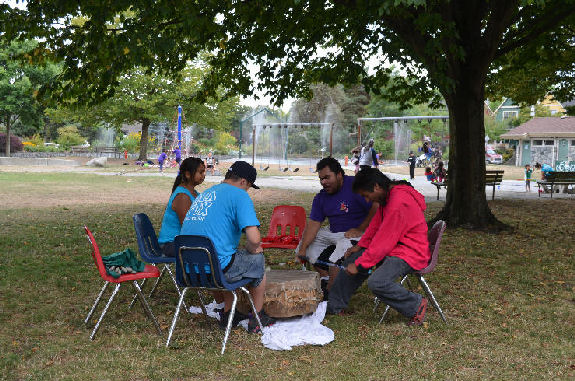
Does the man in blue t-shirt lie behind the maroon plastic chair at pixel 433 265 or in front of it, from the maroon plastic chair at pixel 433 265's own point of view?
in front

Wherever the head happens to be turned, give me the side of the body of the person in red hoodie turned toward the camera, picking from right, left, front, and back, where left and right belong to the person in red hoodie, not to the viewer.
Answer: left

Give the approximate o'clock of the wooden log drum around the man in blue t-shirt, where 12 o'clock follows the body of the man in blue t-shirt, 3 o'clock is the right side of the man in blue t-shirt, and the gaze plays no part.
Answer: The wooden log drum is roughly at 12 o'clock from the man in blue t-shirt.

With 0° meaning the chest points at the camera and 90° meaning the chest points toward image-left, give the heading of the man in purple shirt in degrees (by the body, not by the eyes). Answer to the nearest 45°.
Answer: approximately 45°

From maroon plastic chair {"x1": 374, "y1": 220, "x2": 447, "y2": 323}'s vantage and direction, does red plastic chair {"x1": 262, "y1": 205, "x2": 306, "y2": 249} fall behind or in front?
in front

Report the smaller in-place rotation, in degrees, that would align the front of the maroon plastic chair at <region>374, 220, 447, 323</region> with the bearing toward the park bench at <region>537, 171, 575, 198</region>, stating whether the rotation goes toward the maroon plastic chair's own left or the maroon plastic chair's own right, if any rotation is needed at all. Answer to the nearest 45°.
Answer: approximately 90° to the maroon plastic chair's own right

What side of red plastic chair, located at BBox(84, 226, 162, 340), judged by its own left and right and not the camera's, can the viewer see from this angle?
right

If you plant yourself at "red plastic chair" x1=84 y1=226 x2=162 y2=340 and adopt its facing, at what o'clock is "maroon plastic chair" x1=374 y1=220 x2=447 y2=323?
"maroon plastic chair" x1=374 y1=220 x2=447 y2=323 is roughly at 12 o'clock from "red plastic chair" x1=84 y1=226 x2=162 y2=340.

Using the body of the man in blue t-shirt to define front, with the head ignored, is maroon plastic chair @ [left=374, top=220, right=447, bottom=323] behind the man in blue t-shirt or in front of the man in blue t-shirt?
in front

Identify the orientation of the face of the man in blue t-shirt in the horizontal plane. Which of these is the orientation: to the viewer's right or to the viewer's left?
to the viewer's right

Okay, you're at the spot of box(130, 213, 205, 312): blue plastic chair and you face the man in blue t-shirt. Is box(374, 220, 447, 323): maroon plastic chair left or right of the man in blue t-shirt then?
left
